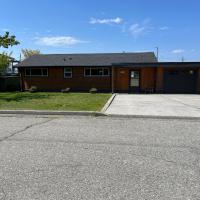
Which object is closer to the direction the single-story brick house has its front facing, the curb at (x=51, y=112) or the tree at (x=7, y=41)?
the curb

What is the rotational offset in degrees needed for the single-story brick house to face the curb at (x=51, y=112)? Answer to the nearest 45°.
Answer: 0° — it already faces it

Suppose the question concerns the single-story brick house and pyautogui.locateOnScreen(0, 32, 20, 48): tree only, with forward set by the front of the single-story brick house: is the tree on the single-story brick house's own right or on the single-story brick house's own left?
on the single-story brick house's own right

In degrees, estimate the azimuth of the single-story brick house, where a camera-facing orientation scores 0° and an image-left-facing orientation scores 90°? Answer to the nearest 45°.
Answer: approximately 0°
